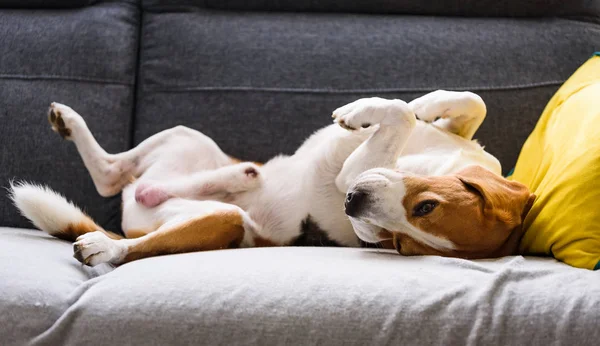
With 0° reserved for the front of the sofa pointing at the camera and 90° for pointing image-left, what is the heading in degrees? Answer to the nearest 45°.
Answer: approximately 0°
